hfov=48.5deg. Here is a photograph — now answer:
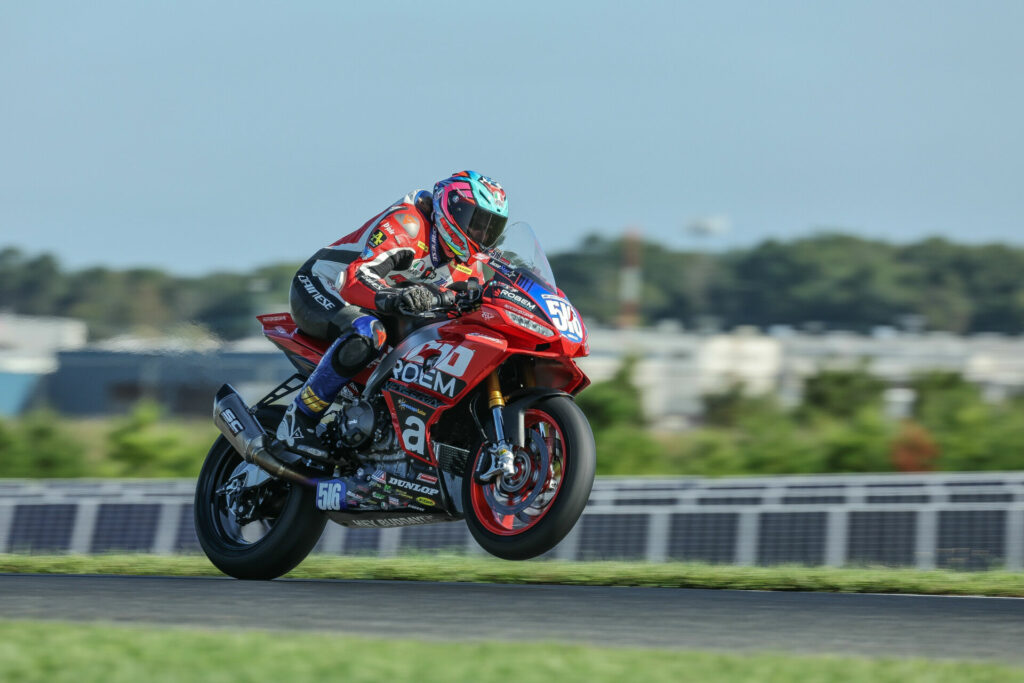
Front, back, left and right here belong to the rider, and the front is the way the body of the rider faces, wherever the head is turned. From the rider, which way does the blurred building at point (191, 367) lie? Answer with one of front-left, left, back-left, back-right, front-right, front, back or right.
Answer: back-left

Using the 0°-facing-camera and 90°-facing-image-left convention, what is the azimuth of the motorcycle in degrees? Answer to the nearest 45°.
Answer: approximately 315°

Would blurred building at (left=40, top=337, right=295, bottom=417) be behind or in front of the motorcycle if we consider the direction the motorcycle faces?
behind

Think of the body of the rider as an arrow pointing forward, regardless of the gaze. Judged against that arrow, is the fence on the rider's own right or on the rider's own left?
on the rider's own left

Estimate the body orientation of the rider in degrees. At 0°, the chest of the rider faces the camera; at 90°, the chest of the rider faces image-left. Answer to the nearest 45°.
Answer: approximately 315°
